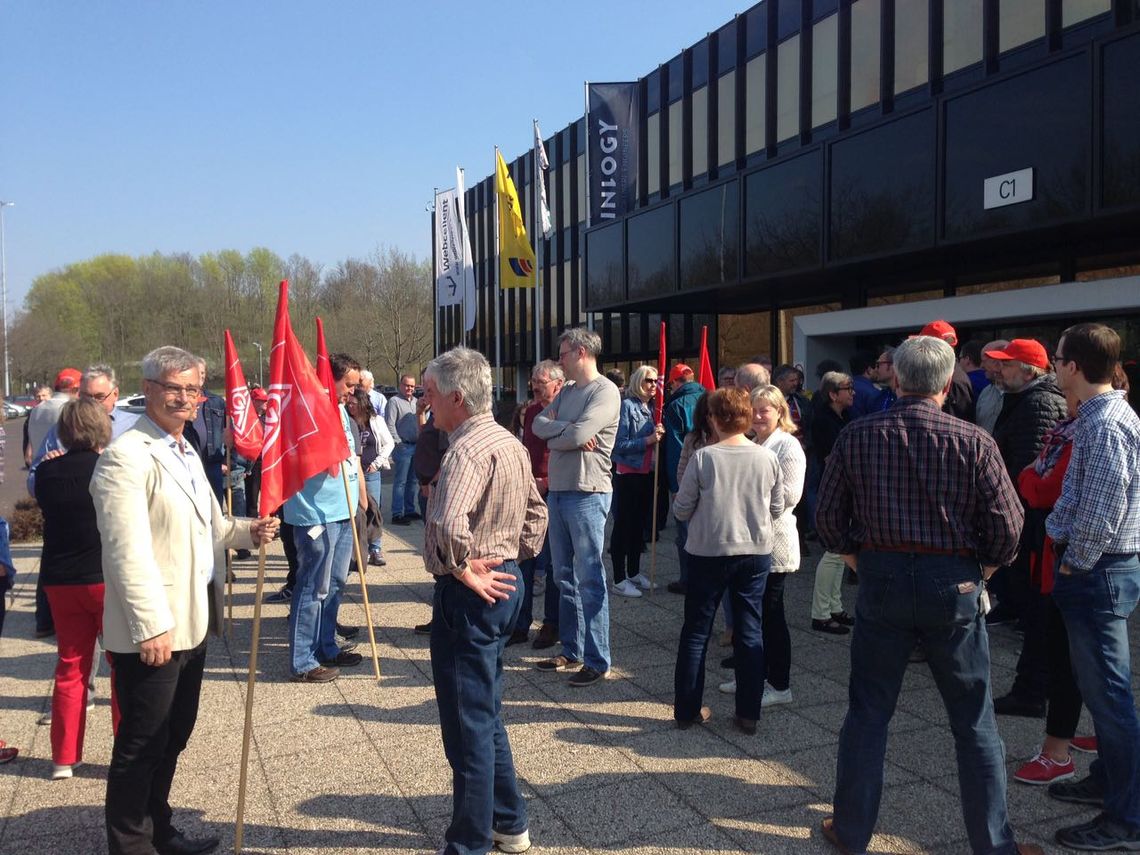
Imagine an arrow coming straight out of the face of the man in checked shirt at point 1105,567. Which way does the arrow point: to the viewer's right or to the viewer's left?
to the viewer's left

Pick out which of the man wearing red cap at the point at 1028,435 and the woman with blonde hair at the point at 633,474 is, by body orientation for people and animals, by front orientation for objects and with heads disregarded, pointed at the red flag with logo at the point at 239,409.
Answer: the man wearing red cap

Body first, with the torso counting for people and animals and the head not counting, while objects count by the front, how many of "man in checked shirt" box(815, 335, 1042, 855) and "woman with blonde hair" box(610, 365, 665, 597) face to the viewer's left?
0

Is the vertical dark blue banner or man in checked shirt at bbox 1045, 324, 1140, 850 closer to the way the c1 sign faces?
the man in checked shirt

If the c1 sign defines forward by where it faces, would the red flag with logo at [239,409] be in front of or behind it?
in front

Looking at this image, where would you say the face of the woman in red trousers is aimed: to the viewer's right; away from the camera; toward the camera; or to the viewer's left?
away from the camera

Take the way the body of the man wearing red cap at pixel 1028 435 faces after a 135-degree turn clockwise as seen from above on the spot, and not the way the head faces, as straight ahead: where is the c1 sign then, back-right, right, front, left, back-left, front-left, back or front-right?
front-left

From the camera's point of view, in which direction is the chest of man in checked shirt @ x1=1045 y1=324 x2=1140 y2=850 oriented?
to the viewer's left

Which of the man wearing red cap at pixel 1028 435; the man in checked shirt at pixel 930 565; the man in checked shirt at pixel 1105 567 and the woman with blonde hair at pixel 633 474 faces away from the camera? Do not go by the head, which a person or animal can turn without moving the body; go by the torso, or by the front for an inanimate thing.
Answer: the man in checked shirt at pixel 930 565

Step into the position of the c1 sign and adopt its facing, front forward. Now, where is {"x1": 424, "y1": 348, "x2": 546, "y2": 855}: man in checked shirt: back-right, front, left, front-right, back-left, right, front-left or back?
front-left

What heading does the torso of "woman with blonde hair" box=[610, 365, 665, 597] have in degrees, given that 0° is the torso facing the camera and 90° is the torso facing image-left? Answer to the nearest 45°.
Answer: approximately 315°

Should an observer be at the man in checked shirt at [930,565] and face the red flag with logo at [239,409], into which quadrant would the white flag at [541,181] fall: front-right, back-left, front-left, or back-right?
front-right
